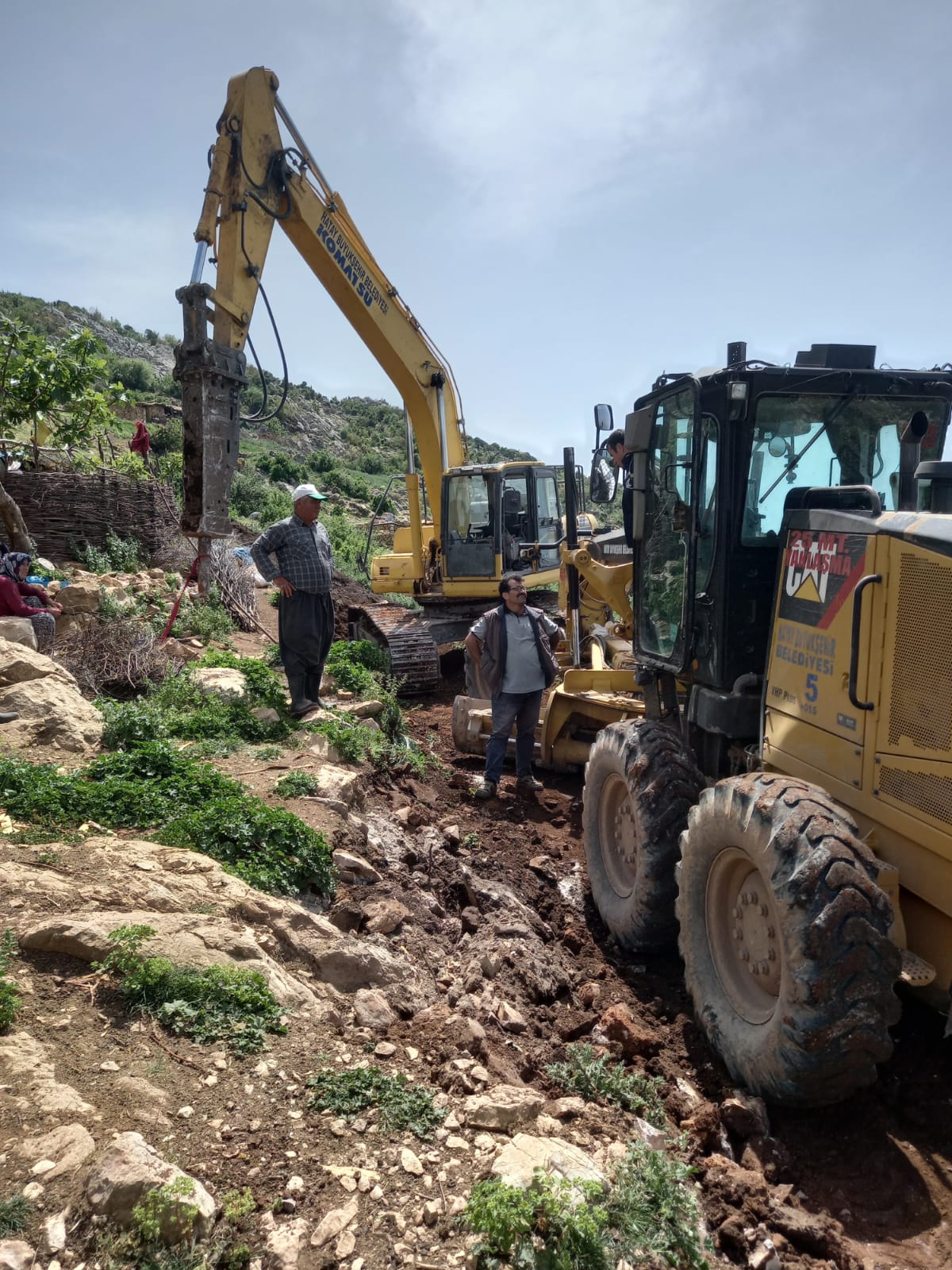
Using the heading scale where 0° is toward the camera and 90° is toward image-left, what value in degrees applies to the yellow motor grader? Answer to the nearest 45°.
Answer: approximately 135°

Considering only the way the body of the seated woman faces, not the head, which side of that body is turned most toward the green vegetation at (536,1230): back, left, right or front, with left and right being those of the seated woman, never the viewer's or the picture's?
right

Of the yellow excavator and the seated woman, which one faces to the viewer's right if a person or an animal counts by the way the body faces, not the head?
the seated woman

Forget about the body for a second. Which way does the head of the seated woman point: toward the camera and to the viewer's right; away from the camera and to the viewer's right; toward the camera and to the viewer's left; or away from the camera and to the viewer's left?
toward the camera and to the viewer's right

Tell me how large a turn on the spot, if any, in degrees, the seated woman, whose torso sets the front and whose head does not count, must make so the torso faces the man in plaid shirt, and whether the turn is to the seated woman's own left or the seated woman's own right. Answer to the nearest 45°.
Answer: approximately 45° to the seated woman's own right

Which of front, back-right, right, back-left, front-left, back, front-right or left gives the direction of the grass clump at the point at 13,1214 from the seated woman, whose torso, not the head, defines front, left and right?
right

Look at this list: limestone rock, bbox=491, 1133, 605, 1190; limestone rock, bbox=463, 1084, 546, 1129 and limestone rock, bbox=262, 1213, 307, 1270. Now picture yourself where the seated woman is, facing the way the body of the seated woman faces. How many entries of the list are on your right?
3

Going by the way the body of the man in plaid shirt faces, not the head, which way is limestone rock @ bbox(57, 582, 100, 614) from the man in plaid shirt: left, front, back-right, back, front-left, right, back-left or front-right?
back

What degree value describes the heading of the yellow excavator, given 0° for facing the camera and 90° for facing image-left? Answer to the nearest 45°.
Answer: approximately 45°

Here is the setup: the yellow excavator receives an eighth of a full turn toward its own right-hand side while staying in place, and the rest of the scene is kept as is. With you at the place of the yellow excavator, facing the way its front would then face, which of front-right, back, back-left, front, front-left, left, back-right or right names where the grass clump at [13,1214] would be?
left

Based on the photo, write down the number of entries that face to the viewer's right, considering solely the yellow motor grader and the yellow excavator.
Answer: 0

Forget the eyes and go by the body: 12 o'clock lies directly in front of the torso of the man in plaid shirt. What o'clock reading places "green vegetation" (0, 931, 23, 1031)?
The green vegetation is roughly at 2 o'clock from the man in plaid shirt.

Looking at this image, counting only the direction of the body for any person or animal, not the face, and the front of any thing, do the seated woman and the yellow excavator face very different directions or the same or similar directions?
very different directions

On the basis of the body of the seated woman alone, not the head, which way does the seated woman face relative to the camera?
to the viewer's right

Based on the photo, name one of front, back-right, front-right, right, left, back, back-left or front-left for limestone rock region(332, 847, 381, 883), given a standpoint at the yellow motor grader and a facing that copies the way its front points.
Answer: front-left

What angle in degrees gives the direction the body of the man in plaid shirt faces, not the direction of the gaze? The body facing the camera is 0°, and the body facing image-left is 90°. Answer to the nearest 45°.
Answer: approximately 315°

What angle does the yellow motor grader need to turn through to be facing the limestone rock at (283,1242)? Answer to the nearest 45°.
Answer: approximately 90° to its left
